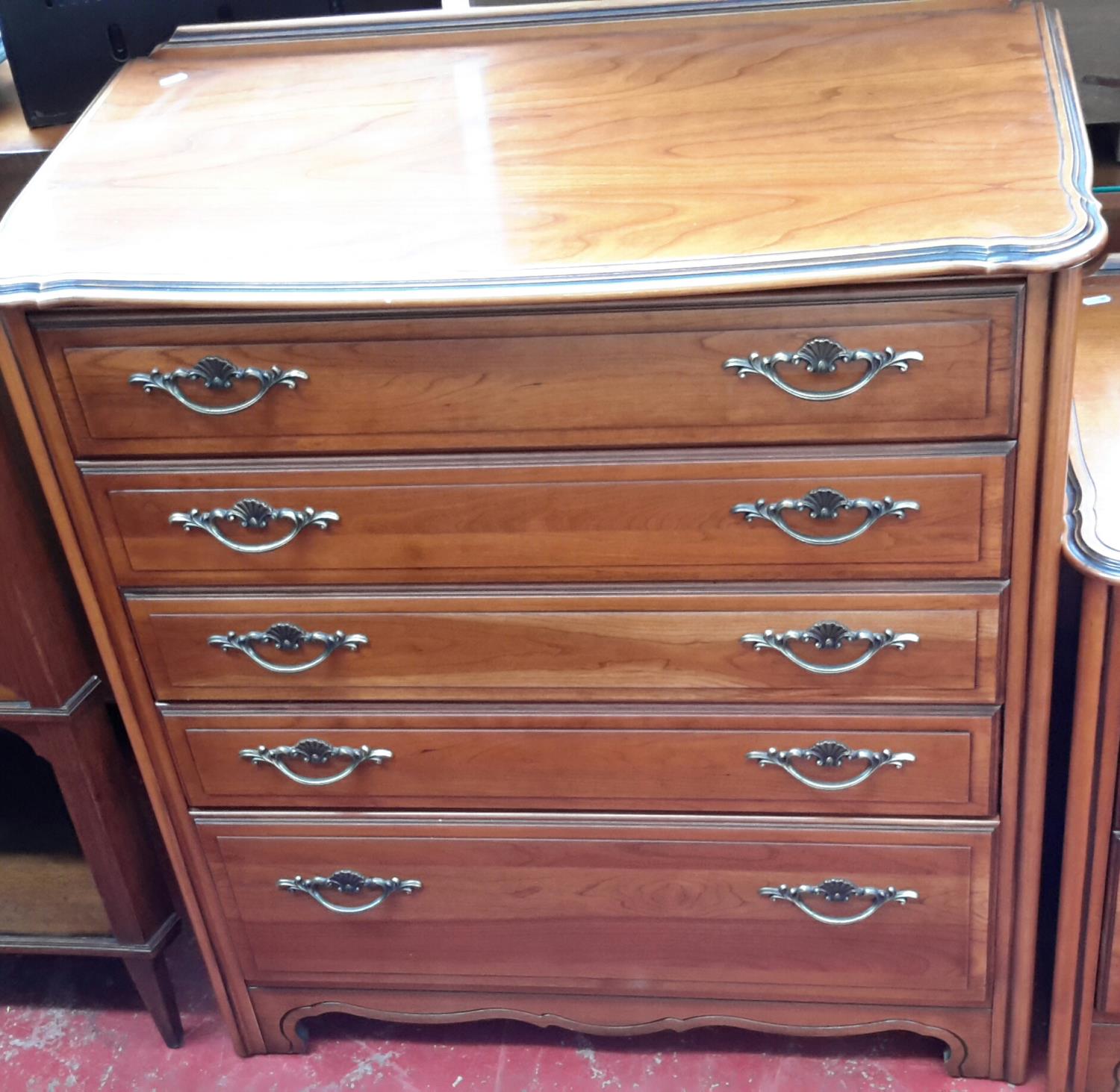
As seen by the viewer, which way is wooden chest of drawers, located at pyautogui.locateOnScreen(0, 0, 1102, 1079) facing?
toward the camera

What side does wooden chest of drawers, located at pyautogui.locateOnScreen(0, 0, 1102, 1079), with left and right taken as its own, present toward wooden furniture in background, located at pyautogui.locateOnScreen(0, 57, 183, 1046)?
right

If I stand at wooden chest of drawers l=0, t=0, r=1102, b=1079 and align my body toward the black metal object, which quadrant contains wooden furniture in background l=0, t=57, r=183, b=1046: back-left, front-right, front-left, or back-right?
front-left
